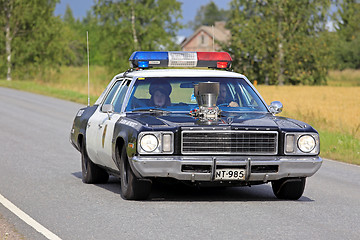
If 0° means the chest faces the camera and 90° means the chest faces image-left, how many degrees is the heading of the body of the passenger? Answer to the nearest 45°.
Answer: approximately 0°
